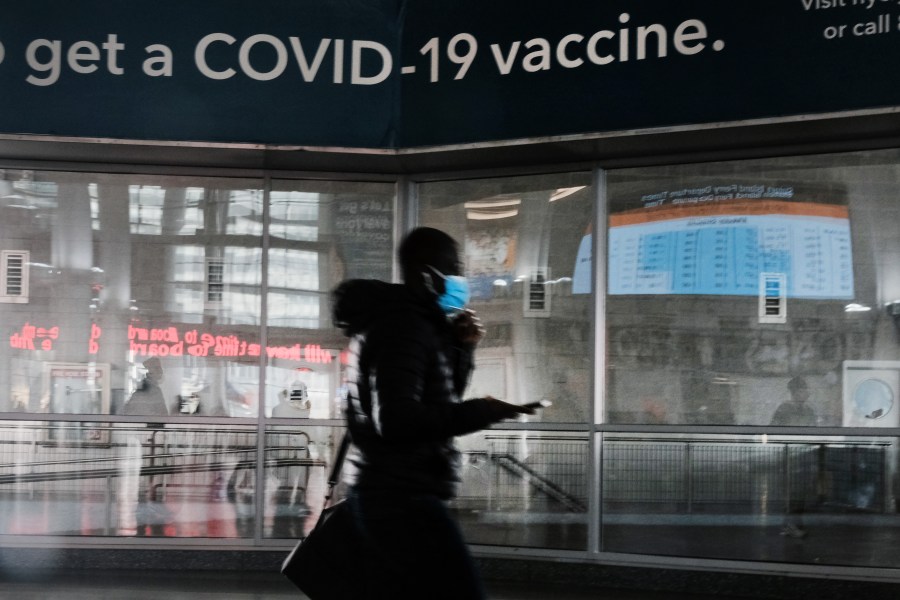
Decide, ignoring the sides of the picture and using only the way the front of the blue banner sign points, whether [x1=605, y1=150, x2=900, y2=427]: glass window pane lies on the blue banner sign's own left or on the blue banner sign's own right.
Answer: on the blue banner sign's own left

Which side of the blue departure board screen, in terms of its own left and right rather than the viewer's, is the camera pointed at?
front

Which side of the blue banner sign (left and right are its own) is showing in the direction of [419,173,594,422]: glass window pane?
left

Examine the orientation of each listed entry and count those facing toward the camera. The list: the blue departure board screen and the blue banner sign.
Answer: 2

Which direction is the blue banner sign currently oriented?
toward the camera
